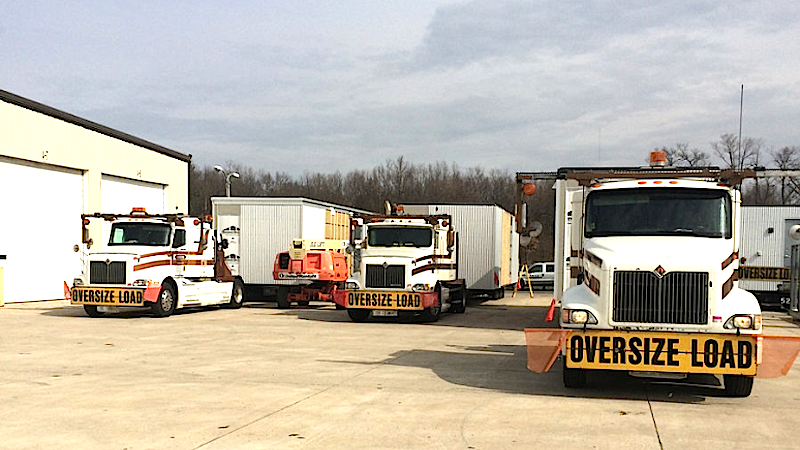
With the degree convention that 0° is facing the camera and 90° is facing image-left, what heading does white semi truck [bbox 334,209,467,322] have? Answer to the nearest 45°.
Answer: approximately 0°

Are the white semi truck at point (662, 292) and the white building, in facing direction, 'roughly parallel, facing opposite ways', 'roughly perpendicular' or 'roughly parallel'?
roughly perpendicular

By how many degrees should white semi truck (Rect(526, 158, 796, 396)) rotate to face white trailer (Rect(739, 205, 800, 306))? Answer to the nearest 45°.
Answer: approximately 180°

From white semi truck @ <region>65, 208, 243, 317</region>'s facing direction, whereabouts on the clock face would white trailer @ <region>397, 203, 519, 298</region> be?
The white trailer is roughly at 7 o'clock from the white semi truck.

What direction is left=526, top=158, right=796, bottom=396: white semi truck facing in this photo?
toward the camera

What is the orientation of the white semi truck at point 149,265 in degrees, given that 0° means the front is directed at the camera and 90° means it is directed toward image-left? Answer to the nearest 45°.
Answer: approximately 45°

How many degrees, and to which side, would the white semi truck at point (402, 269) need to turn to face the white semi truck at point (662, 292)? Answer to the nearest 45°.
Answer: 0° — it already faces it

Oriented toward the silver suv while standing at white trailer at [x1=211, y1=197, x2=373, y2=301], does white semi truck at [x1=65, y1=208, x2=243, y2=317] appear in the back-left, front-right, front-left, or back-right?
back-right

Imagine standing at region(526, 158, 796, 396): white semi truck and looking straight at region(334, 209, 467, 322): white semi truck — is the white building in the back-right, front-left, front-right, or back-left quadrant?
front-left

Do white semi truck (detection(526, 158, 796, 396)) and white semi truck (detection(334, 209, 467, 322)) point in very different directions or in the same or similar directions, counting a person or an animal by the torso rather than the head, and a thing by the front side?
same or similar directions

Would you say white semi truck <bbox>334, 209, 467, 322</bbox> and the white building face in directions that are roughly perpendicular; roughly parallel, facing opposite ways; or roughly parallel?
roughly perpendicular

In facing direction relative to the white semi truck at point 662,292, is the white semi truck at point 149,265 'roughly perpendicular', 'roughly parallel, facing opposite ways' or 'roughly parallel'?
roughly parallel

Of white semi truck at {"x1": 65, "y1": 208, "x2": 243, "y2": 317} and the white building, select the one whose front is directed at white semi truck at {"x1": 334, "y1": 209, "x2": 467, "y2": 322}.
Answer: the white building

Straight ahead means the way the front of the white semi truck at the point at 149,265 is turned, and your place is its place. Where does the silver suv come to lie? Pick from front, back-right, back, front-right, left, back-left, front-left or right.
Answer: back

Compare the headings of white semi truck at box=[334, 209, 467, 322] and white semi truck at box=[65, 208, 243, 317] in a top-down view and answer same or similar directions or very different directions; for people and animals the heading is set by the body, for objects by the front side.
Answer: same or similar directions

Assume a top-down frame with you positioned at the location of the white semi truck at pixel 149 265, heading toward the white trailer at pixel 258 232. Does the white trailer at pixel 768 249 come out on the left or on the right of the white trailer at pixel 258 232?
right
